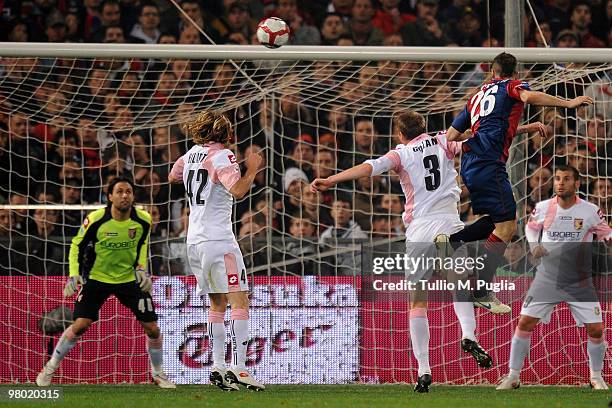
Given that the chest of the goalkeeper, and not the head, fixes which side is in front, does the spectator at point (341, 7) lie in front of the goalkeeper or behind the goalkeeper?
behind

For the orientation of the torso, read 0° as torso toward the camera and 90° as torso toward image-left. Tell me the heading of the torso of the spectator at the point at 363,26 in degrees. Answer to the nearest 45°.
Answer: approximately 0°

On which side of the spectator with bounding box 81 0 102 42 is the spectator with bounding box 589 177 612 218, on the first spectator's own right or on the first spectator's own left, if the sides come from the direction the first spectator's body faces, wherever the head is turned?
on the first spectator's own left

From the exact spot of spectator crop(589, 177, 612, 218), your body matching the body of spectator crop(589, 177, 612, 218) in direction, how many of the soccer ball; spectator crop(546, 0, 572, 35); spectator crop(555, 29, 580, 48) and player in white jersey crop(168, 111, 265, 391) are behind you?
2

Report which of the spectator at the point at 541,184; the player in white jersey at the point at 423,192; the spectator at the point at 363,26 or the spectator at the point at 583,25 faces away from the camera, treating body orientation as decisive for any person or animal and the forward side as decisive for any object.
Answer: the player in white jersey

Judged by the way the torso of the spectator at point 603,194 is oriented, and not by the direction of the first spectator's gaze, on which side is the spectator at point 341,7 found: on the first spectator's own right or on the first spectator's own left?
on the first spectator's own right

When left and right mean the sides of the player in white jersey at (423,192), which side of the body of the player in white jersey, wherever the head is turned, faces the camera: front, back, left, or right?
back

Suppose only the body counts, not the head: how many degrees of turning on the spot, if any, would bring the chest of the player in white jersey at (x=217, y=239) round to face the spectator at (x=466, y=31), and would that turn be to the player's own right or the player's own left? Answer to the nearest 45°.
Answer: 0° — they already face them

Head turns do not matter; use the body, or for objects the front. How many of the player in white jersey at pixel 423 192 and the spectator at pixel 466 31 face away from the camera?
1

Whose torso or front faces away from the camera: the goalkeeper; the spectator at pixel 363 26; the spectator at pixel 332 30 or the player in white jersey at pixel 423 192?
the player in white jersey
